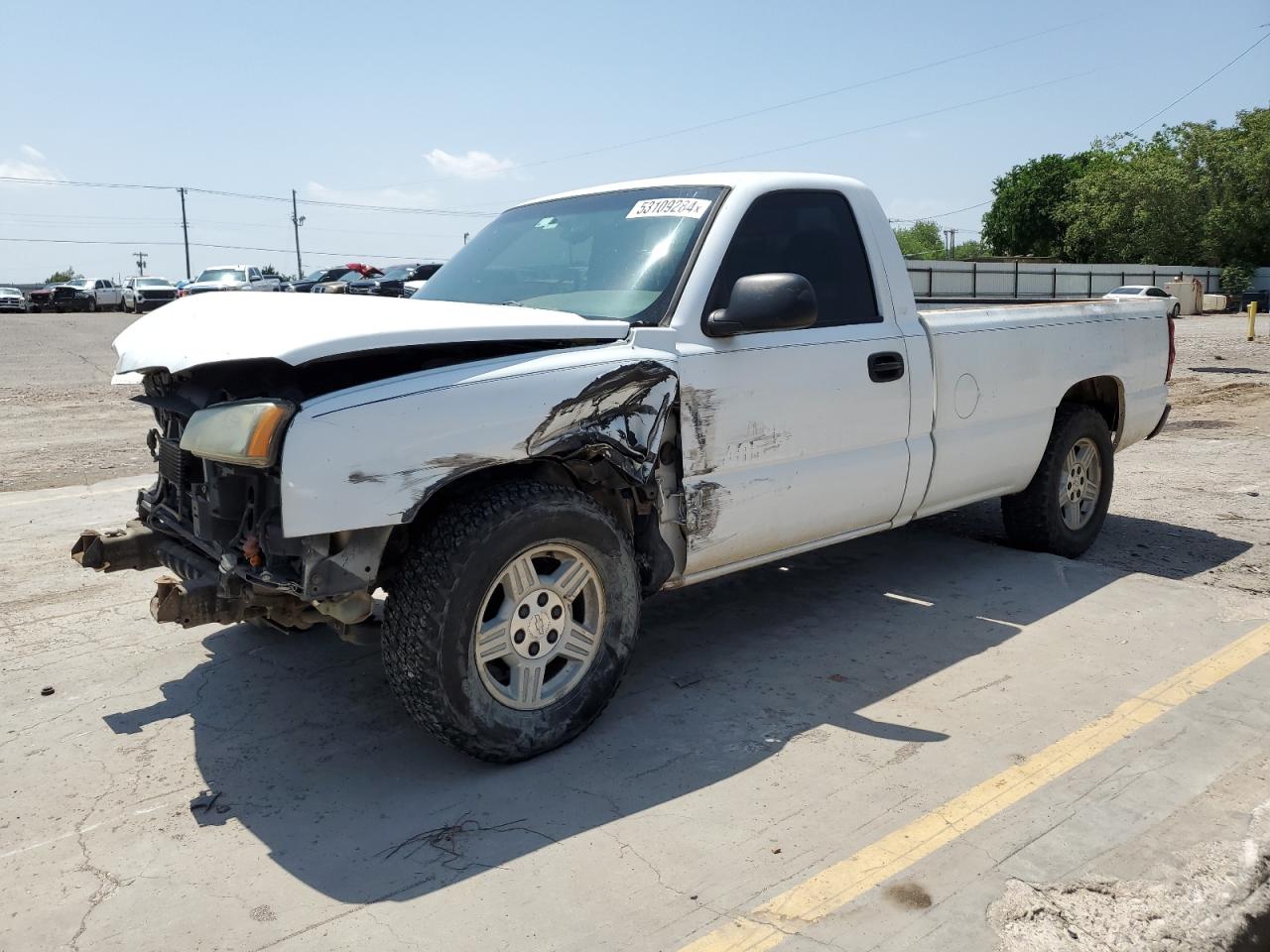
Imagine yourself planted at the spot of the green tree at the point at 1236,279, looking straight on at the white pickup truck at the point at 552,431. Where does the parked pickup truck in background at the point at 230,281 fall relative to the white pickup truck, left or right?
right

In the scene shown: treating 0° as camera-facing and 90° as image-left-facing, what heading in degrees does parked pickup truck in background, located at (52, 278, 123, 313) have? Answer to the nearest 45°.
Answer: approximately 45°

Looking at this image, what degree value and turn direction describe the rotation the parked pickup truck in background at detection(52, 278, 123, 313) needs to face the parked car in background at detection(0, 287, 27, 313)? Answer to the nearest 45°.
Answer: approximately 45° to its right

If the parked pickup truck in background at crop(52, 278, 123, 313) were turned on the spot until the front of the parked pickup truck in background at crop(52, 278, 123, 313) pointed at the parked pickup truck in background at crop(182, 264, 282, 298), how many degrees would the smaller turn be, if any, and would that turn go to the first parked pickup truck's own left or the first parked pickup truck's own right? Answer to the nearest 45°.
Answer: approximately 90° to the first parked pickup truck's own left

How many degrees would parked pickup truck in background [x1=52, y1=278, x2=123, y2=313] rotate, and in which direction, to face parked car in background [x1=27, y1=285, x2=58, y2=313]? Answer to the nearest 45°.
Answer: approximately 45° to its right

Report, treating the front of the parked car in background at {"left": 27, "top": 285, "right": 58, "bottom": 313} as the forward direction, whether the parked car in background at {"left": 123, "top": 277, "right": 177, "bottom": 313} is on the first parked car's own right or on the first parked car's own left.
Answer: on the first parked car's own left

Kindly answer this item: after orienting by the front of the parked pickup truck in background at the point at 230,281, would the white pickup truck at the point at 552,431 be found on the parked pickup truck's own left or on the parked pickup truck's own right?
on the parked pickup truck's own left

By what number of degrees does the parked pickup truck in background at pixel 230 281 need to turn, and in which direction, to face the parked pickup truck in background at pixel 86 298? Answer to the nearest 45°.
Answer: approximately 90° to its right

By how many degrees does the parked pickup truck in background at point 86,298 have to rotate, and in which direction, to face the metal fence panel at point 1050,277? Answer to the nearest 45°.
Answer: approximately 135° to its left
